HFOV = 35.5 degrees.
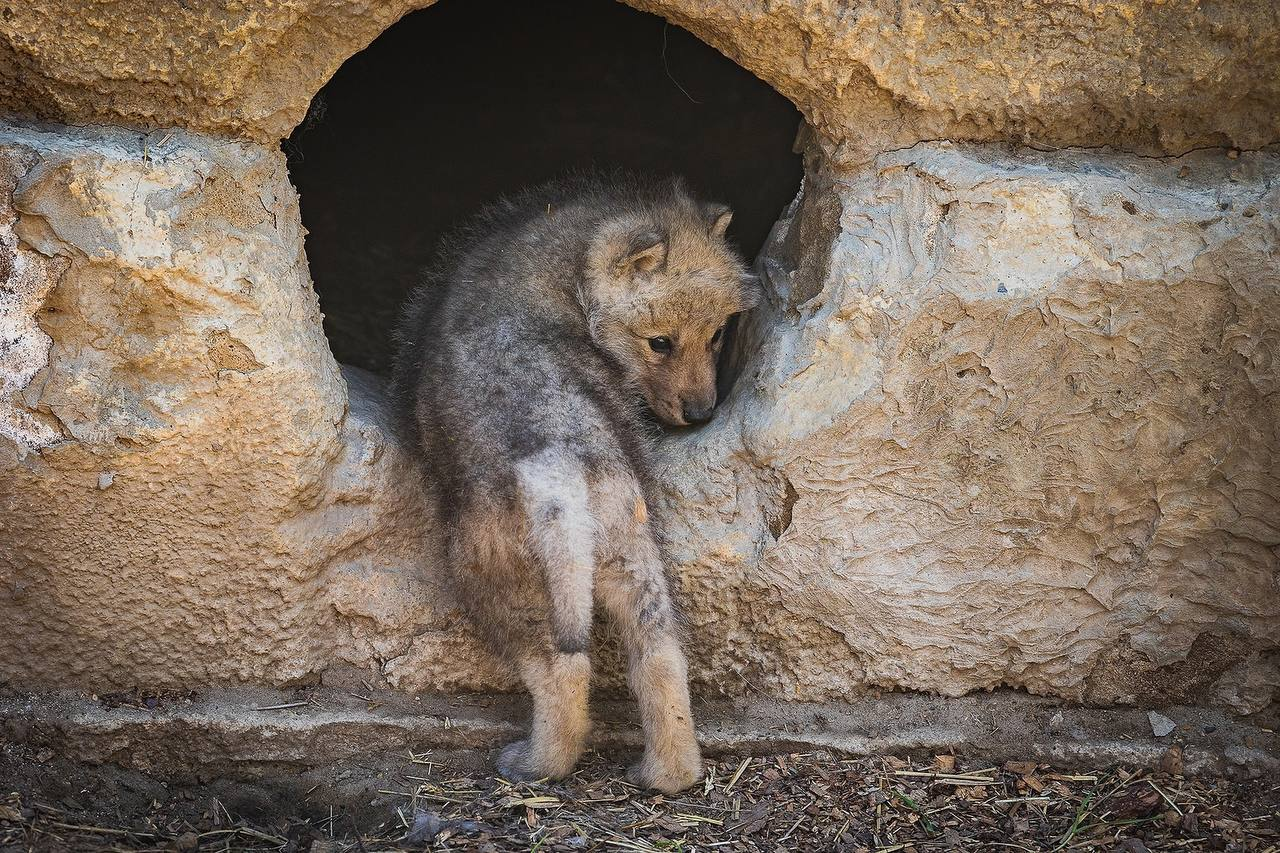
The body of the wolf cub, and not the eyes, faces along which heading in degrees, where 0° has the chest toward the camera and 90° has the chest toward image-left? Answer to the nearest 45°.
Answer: approximately 180°
